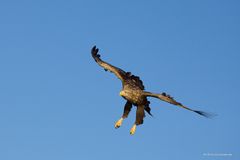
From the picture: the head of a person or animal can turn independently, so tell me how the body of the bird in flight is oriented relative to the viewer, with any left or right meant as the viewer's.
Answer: facing the viewer and to the left of the viewer
